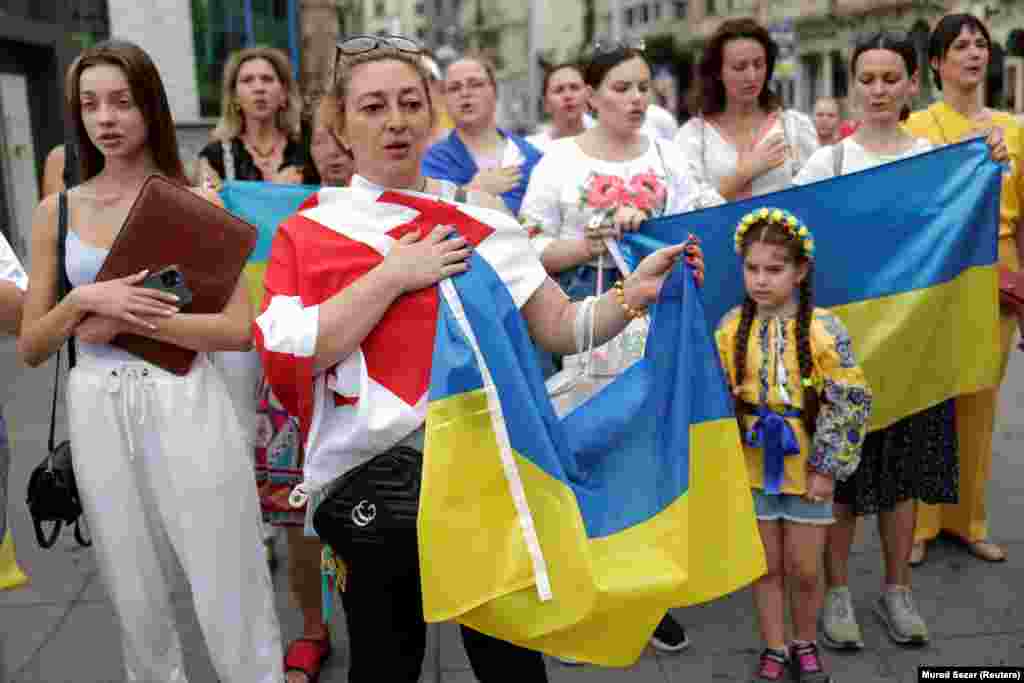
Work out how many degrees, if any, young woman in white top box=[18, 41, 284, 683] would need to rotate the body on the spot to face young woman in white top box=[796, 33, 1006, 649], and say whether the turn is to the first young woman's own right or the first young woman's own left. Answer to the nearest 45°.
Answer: approximately 90° to the first young woman's own left

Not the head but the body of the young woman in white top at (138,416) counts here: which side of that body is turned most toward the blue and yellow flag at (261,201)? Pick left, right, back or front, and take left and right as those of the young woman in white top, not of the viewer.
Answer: back

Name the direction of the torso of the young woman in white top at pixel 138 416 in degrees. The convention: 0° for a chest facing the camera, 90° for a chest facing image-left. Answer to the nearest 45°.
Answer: approximately 0°

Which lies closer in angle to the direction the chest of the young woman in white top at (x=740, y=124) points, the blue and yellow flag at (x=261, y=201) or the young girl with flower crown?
the young girl with flower crown

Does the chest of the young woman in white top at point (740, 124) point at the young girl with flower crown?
yes

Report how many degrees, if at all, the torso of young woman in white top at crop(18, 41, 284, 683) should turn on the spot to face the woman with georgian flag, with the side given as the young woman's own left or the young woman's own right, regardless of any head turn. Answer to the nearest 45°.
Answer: approximately 45° to the young woman's own left

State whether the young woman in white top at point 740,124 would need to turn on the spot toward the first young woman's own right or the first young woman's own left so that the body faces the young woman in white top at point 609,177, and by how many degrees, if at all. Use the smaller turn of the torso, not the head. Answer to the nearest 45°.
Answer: approximately 45° to the first young woman's own right
